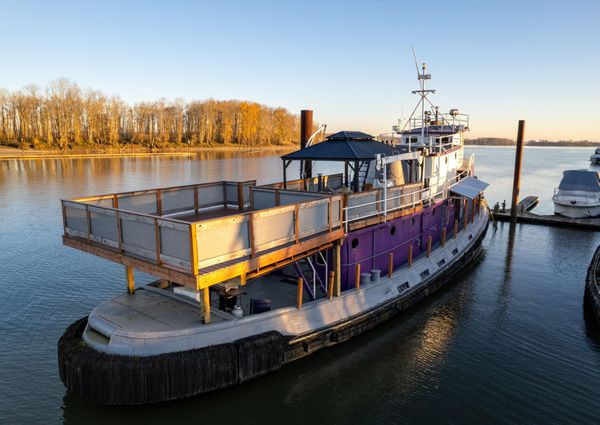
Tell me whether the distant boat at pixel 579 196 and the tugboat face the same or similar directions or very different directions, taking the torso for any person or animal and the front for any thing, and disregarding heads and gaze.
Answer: very different directions

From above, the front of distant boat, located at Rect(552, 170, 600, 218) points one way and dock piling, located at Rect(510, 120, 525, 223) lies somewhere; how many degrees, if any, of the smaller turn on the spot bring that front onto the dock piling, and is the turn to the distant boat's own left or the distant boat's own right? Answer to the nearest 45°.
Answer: approximately 45° to the distant boat's own right

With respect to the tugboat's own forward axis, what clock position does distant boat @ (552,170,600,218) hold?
The distant boat is roughly at 12 o'clock from the tugboat.

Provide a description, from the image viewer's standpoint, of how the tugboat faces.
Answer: facing away from the viewer and to the right of the viewer
